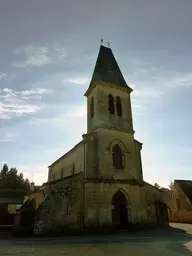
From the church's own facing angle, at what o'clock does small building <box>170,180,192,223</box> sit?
The small building is roughly at 9 o'clock from the church.

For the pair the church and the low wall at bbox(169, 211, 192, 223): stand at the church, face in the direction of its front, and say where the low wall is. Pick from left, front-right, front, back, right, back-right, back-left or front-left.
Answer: left

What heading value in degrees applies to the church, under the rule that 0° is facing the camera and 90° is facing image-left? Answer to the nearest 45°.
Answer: approximately 315°
